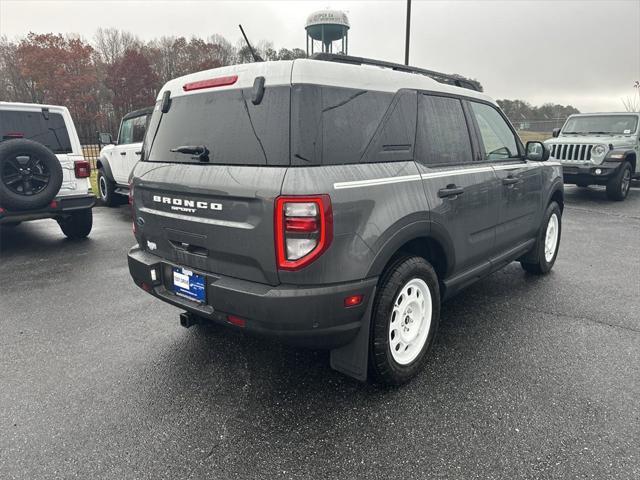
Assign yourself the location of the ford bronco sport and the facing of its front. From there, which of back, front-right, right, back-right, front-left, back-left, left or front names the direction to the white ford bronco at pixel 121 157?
left

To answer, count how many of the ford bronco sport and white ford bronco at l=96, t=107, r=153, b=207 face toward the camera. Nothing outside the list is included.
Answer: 0

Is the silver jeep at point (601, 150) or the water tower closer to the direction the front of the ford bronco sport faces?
the silver jeep

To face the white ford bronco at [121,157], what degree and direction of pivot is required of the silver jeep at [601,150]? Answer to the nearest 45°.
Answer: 0° — it already faces it

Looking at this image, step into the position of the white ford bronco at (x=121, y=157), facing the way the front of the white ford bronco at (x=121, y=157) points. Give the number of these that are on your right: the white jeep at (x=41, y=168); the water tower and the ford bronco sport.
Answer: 1

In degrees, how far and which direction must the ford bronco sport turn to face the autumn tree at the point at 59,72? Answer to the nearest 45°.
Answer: approximately 90° to its left

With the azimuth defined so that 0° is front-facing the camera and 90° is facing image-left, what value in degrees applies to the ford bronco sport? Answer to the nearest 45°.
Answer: approximately 225°

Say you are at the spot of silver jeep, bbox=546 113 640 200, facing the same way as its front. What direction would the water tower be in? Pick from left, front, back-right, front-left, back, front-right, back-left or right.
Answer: right

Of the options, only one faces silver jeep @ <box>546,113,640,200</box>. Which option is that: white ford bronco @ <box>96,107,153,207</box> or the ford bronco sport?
the ford bronco sport

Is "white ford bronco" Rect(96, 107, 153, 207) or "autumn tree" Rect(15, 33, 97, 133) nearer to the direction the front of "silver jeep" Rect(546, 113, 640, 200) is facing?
the white ford bronco

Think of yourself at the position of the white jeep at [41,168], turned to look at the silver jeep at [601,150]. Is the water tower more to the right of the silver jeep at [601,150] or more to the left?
left

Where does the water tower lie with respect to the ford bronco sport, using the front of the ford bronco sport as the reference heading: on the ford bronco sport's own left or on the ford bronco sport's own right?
on the ford bronco sport's own left

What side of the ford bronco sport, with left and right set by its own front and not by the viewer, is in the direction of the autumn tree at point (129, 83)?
left
